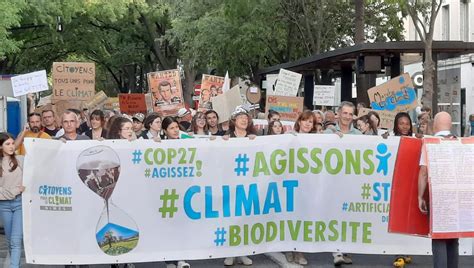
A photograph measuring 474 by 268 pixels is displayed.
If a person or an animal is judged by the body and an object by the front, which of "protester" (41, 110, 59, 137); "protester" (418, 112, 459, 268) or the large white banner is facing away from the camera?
"protester" (418, 112, 459, 268)

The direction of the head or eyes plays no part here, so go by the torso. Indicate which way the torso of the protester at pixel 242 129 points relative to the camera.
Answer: toward the camera

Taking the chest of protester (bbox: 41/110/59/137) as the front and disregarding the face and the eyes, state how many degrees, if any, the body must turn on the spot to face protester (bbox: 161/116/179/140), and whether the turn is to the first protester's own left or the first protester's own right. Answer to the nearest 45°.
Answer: approximately 45° to the first protester's own left

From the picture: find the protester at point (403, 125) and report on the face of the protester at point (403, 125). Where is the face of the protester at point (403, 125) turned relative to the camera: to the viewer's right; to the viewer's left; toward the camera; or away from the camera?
toward the camera

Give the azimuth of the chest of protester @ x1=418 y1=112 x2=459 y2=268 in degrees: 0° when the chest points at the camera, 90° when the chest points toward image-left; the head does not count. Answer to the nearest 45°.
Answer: approximately 180°

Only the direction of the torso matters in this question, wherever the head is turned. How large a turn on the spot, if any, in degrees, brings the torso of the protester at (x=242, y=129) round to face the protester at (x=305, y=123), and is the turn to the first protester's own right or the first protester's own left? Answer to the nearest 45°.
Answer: approximately 90° to the first protester's own left

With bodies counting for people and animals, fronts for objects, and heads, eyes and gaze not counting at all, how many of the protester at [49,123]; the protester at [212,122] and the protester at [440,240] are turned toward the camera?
2

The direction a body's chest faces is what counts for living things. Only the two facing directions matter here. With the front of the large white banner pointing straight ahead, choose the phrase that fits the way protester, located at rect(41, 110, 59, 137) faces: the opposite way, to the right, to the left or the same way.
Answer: the same way

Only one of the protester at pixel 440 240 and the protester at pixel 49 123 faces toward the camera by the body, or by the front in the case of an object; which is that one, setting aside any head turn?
the protester at pixel 49 123

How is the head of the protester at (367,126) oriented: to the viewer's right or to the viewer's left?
to the viewer's left

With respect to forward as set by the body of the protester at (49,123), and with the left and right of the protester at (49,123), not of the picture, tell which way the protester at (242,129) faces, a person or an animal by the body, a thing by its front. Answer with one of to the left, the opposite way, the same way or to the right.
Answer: the same way

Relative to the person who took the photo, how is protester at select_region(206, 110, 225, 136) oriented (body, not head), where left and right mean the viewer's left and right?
facing the viewer

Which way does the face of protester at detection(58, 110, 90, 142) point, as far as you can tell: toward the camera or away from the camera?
toward the camera

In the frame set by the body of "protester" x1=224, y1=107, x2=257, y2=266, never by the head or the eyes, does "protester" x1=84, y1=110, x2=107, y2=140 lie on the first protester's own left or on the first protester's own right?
on the first protester's own right

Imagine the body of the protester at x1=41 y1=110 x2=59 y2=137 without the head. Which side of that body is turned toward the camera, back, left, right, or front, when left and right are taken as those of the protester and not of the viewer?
front

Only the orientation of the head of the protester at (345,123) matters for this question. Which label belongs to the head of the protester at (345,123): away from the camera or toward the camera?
toward the camera
